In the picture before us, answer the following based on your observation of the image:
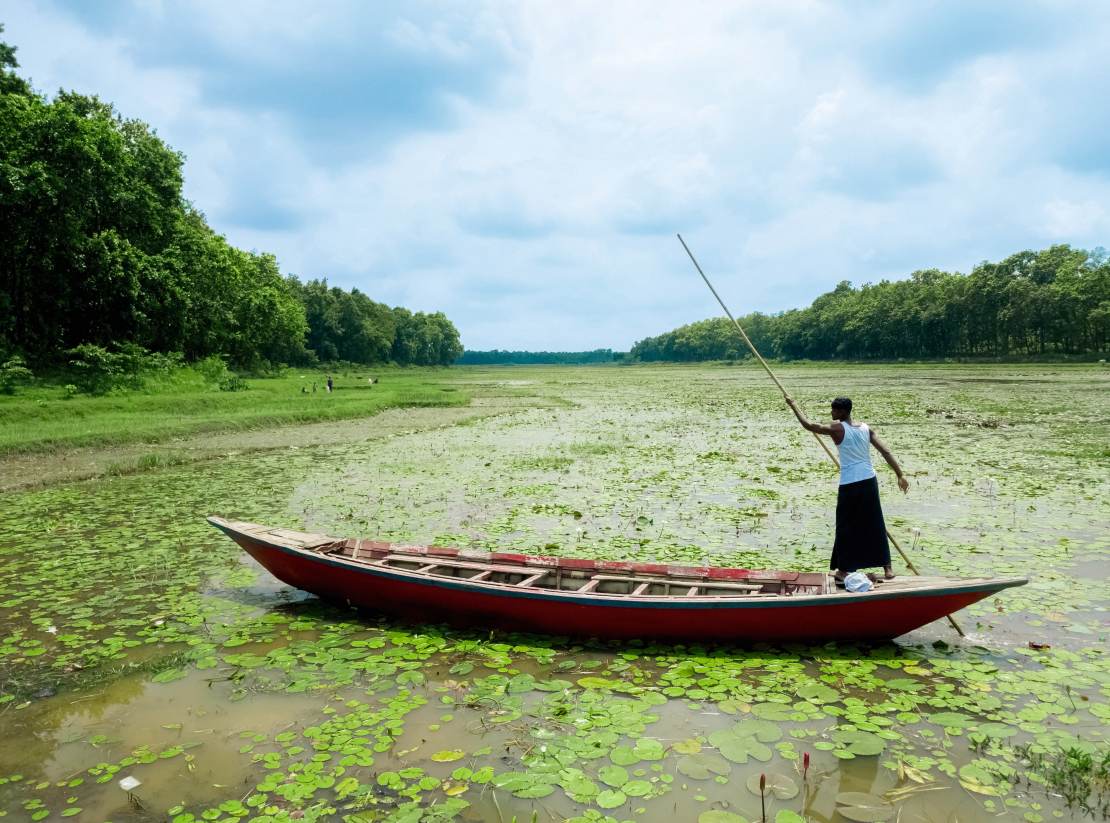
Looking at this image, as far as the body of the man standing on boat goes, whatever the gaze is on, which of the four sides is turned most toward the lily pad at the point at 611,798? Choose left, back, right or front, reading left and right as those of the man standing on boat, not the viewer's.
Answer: left

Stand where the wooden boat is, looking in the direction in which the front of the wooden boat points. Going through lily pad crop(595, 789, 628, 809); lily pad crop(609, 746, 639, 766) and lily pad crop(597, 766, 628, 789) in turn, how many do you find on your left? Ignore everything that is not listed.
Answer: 3

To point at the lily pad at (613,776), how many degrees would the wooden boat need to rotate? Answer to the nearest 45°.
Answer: approximately 90° to its left

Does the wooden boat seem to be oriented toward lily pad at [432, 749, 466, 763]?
no

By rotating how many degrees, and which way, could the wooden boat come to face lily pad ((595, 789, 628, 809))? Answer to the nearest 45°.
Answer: approximately 90° to its left

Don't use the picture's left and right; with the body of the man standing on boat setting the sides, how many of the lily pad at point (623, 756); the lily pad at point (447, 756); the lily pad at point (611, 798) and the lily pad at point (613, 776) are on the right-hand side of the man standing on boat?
0

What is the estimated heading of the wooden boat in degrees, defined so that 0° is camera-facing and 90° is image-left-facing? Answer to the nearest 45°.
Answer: approximately 90°

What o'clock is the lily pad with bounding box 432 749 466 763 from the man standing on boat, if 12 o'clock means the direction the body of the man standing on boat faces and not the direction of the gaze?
The lily pad is roughly at 9 o'clock from the man standing on boat.

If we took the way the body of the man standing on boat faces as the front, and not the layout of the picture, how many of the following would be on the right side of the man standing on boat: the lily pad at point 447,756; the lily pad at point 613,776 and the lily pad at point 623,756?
0

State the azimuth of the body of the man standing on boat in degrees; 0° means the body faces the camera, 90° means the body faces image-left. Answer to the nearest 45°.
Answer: approximately 135°
